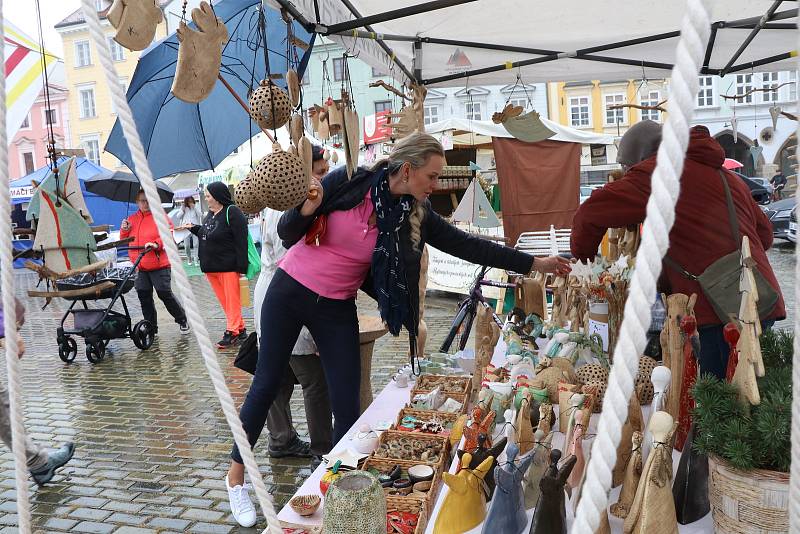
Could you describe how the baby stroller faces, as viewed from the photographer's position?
facing the viewer and to the left of the viewer

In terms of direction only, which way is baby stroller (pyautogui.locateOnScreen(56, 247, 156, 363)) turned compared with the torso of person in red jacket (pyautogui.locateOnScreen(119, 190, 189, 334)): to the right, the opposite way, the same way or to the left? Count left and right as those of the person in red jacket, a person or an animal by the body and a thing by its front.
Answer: the same way

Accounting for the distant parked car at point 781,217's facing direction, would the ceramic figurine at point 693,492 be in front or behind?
in front

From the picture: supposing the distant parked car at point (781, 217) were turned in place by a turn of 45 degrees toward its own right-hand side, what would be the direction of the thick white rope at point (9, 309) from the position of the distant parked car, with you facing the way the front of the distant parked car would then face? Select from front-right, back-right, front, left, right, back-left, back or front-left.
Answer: left

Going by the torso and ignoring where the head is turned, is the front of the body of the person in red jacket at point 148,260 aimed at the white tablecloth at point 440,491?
no

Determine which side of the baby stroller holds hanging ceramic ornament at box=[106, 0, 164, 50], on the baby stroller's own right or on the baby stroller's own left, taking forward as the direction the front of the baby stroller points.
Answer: on the baby stroller's own left

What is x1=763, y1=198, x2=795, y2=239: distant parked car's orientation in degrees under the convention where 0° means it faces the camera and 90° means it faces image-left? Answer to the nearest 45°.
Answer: approximately 45°

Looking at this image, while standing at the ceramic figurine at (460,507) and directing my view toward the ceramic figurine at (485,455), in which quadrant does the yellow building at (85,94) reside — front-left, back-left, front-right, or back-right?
front-left

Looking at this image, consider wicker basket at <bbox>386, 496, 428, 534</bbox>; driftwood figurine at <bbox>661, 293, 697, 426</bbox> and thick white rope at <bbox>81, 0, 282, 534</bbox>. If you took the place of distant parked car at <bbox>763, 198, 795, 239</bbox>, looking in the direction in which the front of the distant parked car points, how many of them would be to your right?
0

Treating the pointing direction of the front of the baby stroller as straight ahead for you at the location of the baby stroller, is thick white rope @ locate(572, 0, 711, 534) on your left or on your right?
on your left

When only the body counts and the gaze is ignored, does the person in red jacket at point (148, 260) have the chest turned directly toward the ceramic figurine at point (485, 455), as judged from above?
no

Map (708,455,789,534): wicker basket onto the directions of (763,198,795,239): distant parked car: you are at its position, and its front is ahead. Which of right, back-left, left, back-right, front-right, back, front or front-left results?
front-left

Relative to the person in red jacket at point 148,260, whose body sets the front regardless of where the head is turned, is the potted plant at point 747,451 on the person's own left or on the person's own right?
on the person's own left
